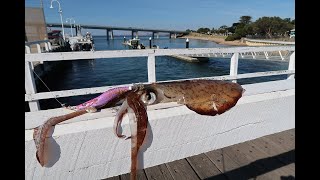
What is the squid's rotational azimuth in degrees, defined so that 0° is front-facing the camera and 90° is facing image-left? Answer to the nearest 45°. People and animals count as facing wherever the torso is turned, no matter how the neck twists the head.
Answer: approximately 90°
